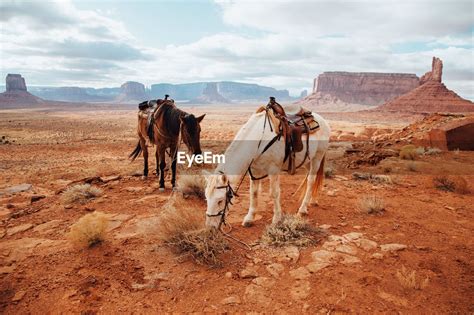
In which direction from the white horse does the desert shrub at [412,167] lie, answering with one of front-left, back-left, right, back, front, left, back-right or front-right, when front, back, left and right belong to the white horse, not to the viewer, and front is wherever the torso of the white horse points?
back

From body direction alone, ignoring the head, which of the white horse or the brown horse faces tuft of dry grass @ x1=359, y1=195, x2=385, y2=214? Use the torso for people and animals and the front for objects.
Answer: the brown horse

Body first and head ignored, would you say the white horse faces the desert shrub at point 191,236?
yes

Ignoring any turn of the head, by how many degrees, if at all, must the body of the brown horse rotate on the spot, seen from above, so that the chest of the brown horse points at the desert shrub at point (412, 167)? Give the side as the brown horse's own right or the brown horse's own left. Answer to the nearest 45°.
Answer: approximately 45° to the brown horse's own left

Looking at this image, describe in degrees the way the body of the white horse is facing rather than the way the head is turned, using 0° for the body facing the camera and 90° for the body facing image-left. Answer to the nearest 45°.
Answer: approximately 45°

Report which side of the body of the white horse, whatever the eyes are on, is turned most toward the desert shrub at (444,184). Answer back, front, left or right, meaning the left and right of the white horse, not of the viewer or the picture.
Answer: back

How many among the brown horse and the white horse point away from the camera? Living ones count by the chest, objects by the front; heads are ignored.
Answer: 0

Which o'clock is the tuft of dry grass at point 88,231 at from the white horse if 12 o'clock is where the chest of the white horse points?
The tuft of dry grass is roughly at 1 o'clock from the white horse.

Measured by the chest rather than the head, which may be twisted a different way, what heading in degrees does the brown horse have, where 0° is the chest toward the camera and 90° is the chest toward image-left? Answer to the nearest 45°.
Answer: approximately 315°

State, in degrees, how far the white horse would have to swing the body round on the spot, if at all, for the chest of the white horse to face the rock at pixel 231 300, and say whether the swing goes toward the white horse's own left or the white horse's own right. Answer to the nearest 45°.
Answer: approximately 45° to the white horse's own left

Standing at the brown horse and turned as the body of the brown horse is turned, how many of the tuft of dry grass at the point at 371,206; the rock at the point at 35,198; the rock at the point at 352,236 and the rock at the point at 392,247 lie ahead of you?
3

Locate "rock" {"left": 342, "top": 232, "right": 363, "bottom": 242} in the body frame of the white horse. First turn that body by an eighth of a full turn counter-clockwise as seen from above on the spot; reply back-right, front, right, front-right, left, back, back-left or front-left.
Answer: left
